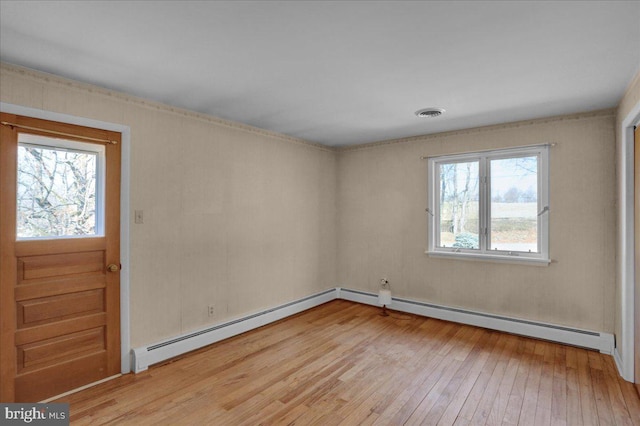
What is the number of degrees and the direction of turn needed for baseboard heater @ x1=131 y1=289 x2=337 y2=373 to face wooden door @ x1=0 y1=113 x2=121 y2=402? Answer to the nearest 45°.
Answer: approximately 90° to its right

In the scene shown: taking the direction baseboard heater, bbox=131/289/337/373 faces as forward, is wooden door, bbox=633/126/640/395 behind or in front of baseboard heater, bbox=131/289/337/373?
in front

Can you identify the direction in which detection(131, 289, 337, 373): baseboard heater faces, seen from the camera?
facing the viewer and to the right of the viewer

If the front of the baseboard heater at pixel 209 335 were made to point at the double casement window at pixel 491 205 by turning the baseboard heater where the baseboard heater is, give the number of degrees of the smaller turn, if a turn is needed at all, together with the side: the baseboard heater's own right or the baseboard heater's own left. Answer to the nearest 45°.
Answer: approximately 45° to the baseboard heater's own left

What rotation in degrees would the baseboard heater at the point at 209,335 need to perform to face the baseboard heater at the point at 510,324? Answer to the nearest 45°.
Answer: approximately 45° to its left
